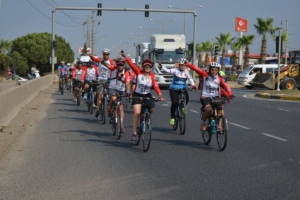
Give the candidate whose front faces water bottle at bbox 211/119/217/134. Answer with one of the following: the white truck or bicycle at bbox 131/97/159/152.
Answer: the white truck

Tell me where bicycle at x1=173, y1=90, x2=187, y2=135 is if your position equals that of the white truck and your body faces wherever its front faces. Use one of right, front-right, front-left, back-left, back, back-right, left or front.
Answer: front

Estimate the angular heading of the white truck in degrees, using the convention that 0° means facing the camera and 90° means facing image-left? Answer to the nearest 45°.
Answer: approximately 0°

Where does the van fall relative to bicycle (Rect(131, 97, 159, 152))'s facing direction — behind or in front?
behind

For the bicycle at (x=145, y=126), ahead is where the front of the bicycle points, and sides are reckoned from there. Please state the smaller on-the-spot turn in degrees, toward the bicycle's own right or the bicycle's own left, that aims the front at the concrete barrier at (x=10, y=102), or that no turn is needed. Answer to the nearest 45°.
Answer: approximately 135° to the bicycle's own right

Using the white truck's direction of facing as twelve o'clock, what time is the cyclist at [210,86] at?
The cyclist is roughly at 12 o'clock from the white truck.

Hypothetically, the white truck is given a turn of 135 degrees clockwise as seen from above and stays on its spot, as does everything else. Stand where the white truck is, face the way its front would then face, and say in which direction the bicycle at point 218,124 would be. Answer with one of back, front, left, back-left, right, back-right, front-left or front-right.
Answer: back-left

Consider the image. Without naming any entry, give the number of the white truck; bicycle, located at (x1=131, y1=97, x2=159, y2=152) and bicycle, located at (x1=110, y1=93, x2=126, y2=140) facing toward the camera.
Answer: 3

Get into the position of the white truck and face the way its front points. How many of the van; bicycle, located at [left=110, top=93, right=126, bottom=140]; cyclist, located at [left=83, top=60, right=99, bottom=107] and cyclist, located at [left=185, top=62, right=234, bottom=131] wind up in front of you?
3

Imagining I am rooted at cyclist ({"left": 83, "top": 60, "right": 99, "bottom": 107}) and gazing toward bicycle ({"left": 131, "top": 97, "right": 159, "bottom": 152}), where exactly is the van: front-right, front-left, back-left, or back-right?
back-left

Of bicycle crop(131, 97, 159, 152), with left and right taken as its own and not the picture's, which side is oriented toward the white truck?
back

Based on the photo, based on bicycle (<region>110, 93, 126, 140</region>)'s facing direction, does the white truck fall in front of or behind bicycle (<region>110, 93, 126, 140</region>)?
behind

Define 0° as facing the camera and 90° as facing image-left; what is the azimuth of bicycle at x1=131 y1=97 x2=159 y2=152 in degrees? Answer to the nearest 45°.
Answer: approximately 0°

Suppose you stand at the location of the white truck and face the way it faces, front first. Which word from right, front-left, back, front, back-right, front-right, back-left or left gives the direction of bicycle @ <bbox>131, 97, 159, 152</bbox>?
front
